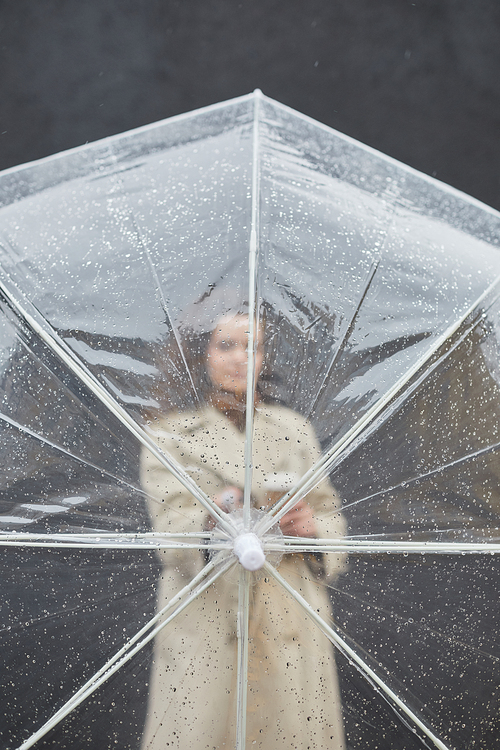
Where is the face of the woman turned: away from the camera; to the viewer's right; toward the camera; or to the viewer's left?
toward the camera

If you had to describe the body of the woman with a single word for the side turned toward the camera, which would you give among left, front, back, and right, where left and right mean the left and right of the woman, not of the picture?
front
